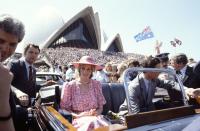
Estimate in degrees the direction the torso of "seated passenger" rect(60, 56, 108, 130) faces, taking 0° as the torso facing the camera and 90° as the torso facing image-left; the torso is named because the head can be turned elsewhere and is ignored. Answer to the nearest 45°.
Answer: approximately 0°

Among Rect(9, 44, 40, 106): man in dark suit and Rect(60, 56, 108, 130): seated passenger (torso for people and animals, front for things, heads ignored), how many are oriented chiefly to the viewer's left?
0

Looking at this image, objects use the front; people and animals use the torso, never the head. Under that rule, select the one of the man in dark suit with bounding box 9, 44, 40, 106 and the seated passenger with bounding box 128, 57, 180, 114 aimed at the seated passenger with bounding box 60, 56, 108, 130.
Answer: the man in dark suit

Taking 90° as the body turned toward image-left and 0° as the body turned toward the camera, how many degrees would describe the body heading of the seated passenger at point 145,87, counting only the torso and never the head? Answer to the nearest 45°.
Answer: approximately 315°

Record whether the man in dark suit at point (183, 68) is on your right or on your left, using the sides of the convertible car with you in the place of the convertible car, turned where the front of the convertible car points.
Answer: on your left

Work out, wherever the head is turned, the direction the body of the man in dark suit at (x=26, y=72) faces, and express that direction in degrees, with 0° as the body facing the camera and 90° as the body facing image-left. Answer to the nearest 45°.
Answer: approximately 315°

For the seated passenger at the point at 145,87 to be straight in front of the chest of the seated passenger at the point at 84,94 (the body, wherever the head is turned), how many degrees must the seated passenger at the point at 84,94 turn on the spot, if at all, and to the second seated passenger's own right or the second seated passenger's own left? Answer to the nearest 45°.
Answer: approximately 45° to the second seated passenger's own left

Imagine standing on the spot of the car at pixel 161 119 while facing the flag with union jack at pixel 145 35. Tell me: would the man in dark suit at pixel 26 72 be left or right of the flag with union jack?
left

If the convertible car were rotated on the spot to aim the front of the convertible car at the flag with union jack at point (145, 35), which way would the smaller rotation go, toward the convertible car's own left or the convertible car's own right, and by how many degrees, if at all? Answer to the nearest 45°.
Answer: approximately 135° to the convertible car's own left
